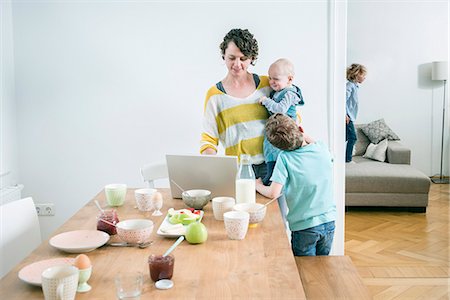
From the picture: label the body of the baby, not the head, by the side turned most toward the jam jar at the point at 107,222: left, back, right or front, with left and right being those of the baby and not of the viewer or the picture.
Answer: front

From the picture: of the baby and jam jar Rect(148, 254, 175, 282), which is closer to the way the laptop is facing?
the baby

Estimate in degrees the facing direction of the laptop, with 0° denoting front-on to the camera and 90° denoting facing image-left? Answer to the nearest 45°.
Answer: approximately 180°

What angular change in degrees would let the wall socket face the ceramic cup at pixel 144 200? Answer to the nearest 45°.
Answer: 0° — it already faces it

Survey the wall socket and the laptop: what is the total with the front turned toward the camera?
1

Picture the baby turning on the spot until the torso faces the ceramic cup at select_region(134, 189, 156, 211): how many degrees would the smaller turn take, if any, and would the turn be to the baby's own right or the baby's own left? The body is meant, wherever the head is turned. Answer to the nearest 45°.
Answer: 0° — they already face it

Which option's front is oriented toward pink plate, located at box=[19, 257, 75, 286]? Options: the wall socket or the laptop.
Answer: the wall socket

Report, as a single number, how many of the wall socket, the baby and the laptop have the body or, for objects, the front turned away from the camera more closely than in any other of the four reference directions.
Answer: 1

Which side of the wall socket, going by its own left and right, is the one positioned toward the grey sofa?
left

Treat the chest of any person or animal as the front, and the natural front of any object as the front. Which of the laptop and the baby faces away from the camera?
the laptop

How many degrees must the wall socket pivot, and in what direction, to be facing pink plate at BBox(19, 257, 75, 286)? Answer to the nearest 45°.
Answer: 0° — it already faces it

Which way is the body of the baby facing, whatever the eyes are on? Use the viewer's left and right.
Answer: facing the viewer and to the left of the viewer

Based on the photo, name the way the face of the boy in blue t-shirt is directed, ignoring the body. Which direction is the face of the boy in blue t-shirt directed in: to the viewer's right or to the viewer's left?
to the viewer's left

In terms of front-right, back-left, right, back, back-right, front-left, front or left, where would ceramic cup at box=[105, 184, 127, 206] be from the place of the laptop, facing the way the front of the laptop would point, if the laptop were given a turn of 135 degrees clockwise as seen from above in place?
back-right
